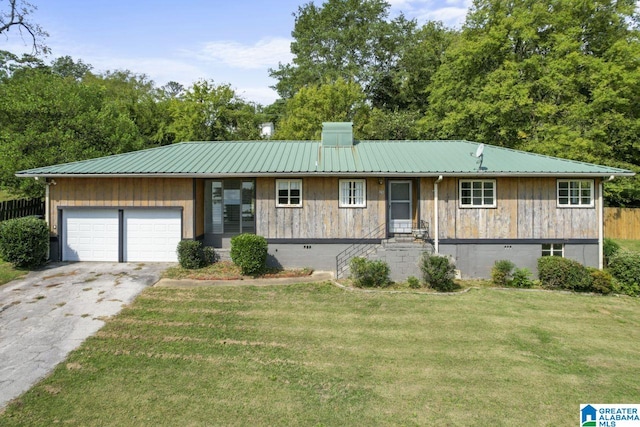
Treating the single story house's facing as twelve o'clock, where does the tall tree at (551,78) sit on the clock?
The tall tree is roughly at 8 o'clock from the single story house.

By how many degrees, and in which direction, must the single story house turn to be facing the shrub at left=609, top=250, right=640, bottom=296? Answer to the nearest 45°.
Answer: approximately 90° to its left

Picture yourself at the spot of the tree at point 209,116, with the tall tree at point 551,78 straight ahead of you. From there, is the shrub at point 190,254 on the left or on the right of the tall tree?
right

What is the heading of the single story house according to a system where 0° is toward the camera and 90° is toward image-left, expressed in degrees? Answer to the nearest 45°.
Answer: approximately 0°

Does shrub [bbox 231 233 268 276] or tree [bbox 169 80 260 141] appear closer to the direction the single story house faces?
the shrub

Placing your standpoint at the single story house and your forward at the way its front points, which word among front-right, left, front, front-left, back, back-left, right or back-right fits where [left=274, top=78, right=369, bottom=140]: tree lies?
back

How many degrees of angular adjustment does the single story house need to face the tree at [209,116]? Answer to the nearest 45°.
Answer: approximately 135° to its right

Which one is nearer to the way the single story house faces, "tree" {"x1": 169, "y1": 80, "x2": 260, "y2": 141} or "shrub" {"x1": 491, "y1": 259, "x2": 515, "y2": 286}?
the shrub

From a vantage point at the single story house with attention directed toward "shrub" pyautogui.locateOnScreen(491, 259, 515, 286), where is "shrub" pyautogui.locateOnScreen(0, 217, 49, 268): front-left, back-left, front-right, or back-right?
back-right

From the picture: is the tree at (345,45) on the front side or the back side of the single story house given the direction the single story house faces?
on the back side

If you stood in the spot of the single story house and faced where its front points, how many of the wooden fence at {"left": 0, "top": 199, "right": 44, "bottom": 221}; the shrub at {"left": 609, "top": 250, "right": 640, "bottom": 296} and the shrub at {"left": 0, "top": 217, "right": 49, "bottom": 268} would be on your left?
1
